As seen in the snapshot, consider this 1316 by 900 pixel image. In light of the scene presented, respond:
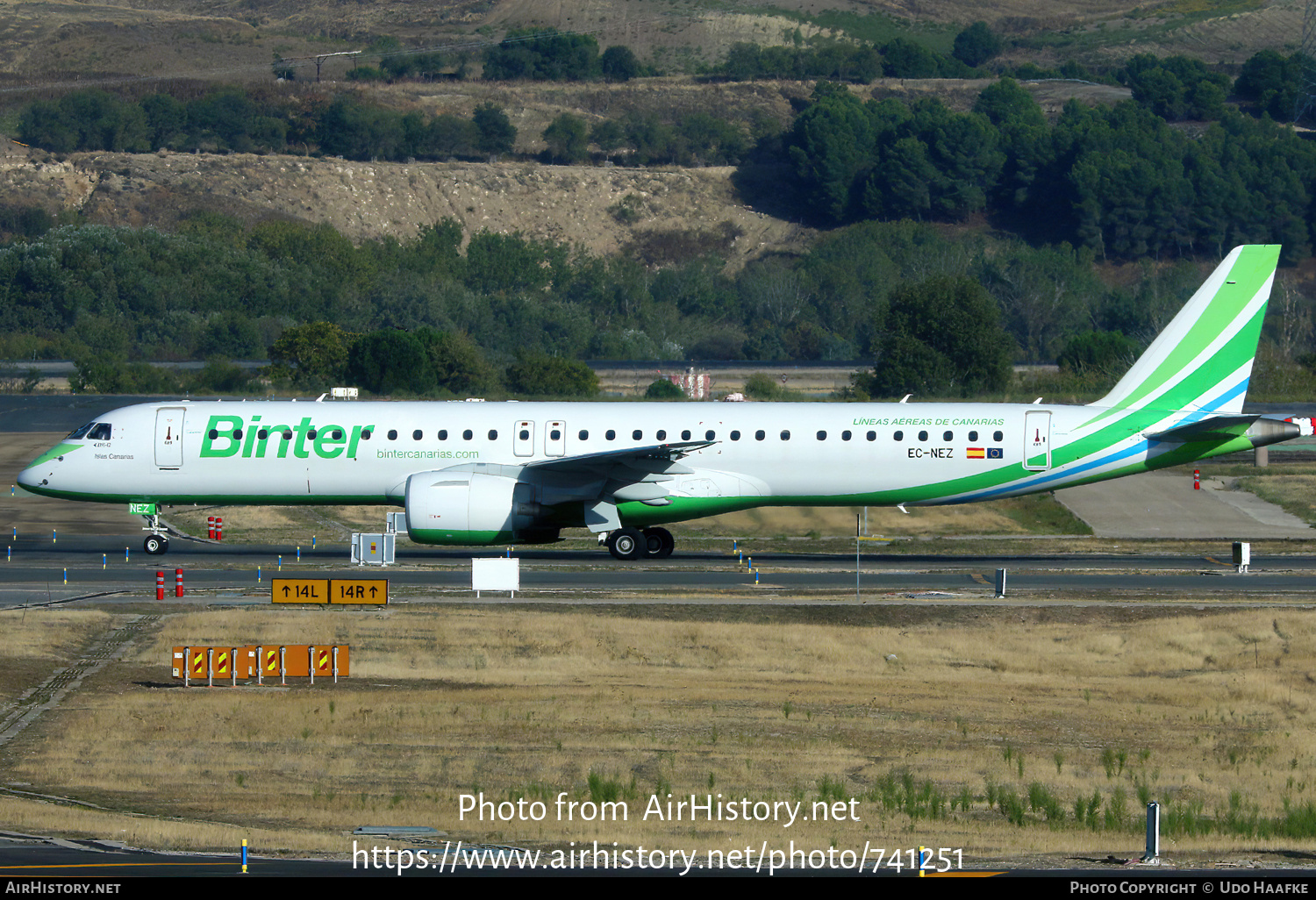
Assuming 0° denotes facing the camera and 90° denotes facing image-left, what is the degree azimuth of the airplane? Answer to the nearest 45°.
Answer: approximately 90°
